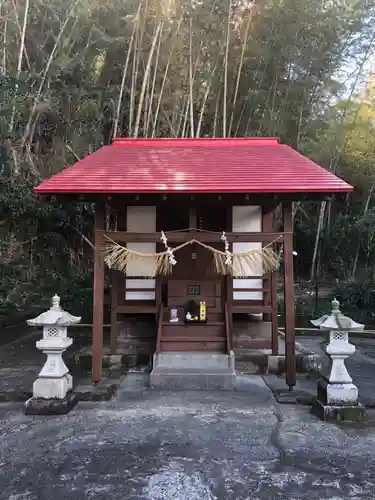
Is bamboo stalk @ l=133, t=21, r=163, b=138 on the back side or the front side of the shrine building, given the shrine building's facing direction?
on the back side

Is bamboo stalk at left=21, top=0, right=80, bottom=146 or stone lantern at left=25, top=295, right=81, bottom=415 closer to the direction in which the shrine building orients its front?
the stone lantern

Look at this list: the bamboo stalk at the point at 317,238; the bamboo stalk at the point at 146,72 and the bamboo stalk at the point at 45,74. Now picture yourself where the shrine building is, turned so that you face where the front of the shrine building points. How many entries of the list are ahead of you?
0

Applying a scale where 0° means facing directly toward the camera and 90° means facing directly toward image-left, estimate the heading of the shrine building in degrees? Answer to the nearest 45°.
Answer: approximately 0°

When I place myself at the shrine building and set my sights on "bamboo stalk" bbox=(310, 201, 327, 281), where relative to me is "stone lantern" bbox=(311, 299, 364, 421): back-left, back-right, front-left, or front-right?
back-right

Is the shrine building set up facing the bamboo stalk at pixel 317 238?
no

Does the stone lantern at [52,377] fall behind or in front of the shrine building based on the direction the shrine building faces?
in front

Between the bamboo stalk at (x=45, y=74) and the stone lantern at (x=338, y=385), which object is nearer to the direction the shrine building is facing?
the stone lantern

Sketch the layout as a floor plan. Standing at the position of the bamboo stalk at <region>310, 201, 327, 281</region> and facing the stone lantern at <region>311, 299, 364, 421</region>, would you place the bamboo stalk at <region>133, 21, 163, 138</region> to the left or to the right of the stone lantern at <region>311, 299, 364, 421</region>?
right

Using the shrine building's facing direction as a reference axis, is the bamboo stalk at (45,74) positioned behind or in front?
behind

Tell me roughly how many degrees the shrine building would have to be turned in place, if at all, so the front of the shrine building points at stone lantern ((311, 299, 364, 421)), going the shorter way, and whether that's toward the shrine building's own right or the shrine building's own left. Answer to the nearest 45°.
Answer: approximately 45° to the shrine building's own left

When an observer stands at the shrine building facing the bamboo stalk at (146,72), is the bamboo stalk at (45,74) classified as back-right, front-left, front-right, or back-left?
front-left
